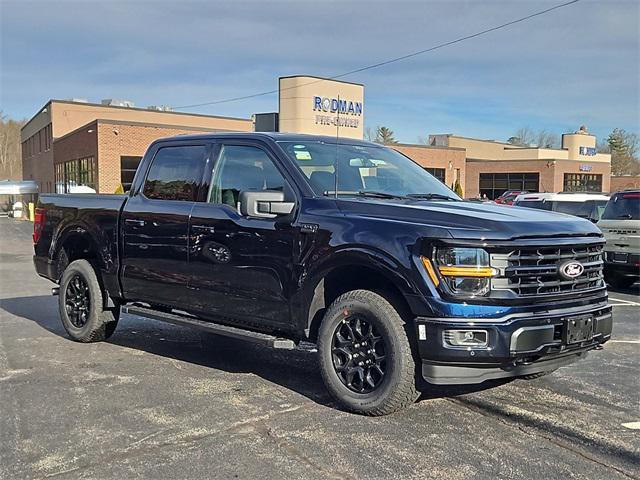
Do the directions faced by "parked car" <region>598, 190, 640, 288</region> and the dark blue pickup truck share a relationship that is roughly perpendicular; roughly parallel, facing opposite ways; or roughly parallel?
roughly perpendicular

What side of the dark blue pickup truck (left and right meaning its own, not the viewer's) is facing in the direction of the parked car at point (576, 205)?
left

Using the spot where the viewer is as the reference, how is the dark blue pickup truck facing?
facing the viewer and to the right of the viewer

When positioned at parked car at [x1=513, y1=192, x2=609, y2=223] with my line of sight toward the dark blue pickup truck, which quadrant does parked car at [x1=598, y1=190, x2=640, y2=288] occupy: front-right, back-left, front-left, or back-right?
front-left

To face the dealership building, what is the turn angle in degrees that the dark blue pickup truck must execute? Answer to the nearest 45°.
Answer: approximately 135° to its left
